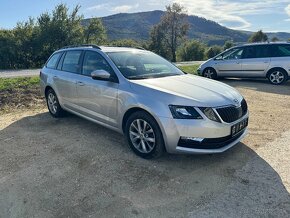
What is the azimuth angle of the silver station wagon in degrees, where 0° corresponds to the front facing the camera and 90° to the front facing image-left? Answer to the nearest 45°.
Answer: approximately 315°

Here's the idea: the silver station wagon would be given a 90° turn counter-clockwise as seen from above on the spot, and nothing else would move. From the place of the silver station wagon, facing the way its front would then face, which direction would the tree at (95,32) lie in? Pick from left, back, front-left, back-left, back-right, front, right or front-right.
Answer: front-left

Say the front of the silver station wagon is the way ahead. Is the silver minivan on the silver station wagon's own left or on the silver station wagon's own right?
on the silver station wagon's own left
